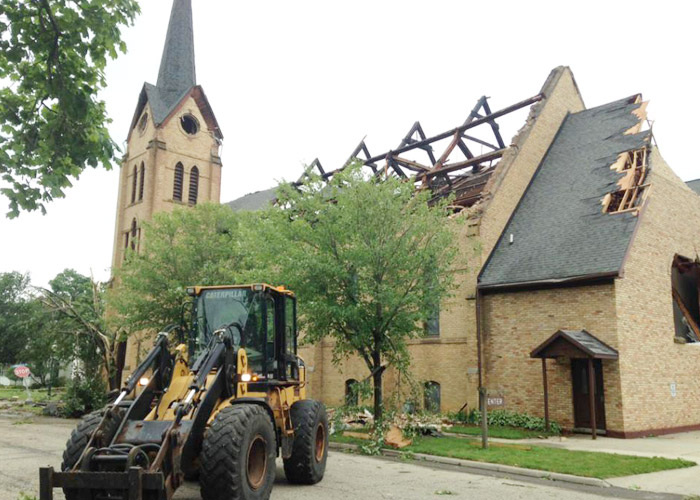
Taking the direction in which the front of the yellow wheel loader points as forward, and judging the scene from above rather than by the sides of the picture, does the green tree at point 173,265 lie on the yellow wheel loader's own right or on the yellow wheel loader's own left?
on the yellow wheel loader's own right

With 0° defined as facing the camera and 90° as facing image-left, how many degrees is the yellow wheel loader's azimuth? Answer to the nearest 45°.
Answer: approximately 45°

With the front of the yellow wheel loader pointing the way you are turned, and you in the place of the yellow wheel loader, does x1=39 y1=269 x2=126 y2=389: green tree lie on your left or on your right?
on your right

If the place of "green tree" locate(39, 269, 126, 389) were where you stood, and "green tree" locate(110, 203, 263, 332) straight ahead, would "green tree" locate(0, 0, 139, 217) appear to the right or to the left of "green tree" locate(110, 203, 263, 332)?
right

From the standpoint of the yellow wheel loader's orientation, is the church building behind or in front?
behind

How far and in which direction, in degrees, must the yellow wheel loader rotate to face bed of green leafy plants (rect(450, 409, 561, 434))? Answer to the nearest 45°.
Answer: approximately 180°

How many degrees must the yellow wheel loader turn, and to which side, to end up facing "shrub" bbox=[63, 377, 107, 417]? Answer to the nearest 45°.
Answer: approximately 135° to its right

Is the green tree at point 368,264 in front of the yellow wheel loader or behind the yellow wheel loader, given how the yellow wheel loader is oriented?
behind
